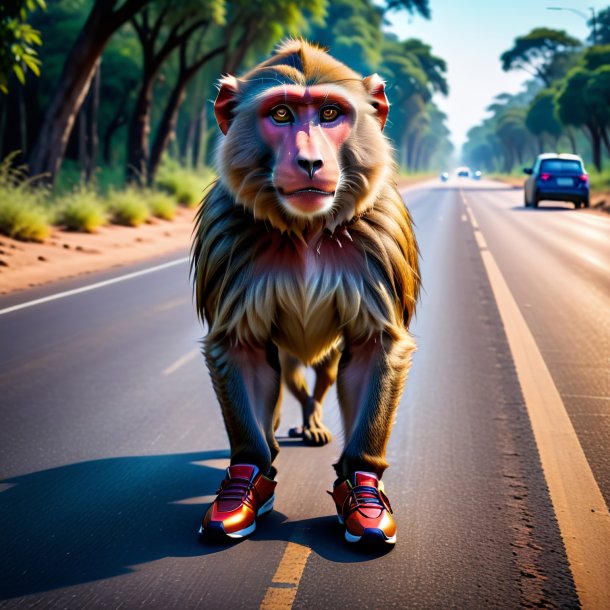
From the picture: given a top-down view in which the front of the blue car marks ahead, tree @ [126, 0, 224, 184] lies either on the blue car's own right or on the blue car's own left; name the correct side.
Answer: on the blue car's own left

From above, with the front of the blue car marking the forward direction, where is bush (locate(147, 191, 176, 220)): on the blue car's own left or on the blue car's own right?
on the blue car's own left

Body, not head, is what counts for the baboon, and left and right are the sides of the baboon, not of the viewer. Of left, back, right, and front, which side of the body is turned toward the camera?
front

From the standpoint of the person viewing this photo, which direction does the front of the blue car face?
facing away from the viewer

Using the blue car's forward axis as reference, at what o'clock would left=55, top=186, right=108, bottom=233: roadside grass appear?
The roadside grass is roughly at 7 o'clock from the blue car.

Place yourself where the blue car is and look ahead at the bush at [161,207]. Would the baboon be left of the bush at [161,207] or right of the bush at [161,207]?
left

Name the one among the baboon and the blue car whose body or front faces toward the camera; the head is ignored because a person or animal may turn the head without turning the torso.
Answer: the baboon

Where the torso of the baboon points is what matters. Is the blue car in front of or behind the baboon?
behind

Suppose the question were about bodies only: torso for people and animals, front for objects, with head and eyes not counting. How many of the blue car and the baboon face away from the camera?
1

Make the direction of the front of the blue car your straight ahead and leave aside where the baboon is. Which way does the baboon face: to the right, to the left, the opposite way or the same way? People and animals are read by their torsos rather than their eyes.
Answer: the opposite way
